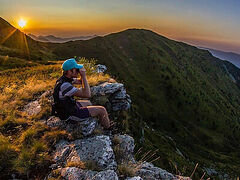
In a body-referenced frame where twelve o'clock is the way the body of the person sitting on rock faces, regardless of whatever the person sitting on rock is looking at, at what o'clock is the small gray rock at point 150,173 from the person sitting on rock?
The small gray rock is roughly at 1 o'clock from the person sitting on rock.

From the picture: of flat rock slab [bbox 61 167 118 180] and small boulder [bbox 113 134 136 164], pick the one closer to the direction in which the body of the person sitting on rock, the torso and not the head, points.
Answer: the small boulder

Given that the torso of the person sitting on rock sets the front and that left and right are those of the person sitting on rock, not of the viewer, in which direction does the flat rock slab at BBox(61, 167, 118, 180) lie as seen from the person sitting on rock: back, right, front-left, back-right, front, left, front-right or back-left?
right

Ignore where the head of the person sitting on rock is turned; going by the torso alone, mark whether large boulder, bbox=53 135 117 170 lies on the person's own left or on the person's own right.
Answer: on the person's own right

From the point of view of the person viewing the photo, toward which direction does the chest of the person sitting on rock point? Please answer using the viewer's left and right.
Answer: facing to the right of the viewer

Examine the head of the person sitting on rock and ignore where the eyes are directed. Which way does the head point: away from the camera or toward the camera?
toward the camera
